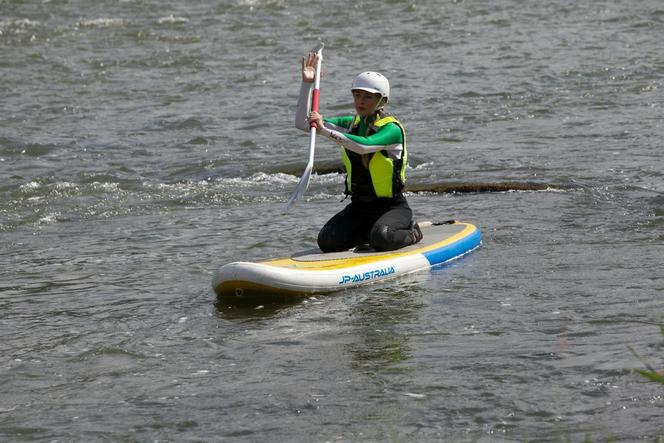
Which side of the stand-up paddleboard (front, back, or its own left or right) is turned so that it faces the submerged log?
back

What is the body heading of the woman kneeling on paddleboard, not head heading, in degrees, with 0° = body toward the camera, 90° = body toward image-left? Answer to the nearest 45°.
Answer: approximately 45°

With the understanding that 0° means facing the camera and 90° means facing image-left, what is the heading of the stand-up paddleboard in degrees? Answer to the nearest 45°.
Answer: approximately 45°

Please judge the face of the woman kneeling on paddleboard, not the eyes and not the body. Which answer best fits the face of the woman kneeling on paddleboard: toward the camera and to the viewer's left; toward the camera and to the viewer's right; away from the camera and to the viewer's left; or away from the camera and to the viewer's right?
toward the camera and to the viewer's left

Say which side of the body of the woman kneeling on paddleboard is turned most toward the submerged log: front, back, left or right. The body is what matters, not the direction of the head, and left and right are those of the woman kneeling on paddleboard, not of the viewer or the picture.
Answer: back
